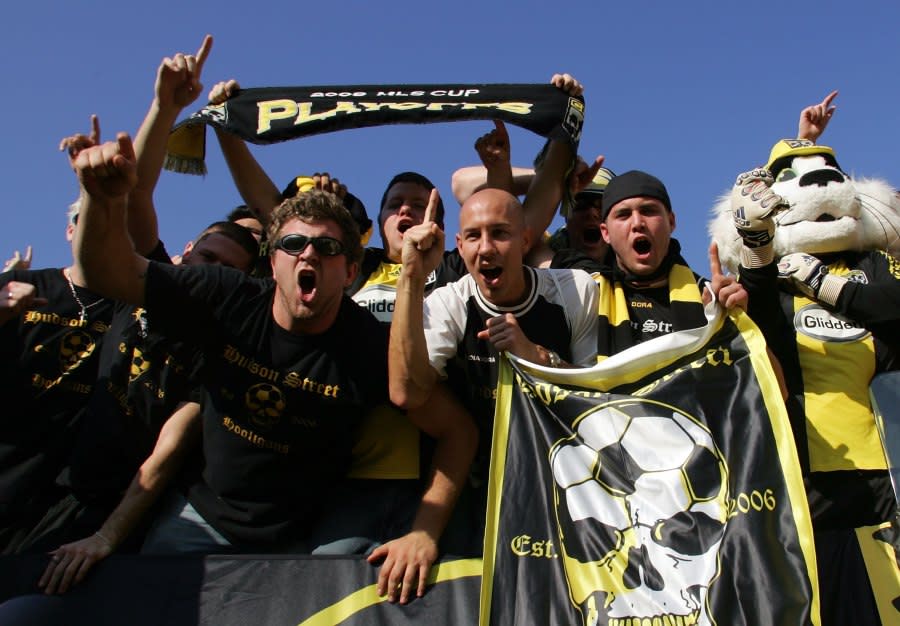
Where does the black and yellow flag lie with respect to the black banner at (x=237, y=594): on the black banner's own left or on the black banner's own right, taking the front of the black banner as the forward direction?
on the black banner's own left

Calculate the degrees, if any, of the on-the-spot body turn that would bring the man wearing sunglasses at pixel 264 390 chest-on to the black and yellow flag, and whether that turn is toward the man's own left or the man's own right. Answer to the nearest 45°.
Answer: approximately 45° to the man's own left

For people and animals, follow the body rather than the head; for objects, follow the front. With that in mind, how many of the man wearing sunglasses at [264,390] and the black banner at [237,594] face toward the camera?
2

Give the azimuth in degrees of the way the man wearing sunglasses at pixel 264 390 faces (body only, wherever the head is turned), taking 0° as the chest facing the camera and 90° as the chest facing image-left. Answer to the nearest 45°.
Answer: approximately 0°

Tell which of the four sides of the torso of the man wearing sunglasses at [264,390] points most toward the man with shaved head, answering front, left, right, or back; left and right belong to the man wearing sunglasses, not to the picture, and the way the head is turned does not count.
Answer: left
